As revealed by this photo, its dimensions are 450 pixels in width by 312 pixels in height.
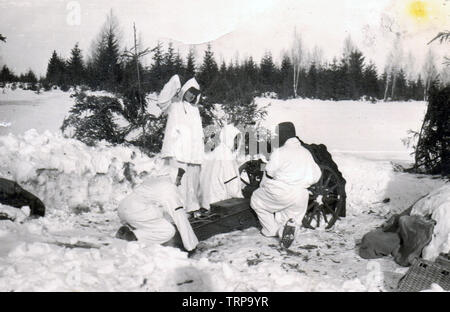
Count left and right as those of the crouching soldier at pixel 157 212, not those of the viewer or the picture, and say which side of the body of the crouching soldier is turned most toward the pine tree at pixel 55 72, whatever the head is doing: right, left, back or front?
left

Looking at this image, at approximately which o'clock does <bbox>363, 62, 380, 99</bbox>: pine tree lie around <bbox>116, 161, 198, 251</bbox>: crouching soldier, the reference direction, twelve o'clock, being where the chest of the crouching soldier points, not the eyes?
The pine tree is roughly at 10 o'clock from the crouching soldier.

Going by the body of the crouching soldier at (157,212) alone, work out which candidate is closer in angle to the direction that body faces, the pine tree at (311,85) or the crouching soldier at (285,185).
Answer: the crouching soldier

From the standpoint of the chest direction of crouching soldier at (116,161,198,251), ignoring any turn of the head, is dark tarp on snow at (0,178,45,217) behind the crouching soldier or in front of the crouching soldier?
behind

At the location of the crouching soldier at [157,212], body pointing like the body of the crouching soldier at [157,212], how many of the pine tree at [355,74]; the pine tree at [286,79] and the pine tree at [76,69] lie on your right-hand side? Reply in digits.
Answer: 0

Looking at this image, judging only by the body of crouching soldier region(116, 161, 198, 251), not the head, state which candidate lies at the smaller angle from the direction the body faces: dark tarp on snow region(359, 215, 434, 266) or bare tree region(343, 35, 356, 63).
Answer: the dark tarp on snow

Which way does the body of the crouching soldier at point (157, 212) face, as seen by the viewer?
to the viewer's right

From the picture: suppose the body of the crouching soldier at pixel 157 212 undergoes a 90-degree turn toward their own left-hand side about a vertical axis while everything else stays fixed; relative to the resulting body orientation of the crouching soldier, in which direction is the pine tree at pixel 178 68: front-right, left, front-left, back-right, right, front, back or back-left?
front

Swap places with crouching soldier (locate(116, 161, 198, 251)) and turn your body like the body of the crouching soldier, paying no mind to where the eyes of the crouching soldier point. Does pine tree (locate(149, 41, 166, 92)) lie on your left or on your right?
on your left

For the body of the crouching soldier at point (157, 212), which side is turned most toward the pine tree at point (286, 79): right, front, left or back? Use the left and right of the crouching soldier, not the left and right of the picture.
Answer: left

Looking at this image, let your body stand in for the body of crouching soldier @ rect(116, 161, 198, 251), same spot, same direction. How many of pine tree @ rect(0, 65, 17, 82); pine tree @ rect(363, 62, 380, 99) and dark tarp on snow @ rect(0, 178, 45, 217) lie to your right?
0

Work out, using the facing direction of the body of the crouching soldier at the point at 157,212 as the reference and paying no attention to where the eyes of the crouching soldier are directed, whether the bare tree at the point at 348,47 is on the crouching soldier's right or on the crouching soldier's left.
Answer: on the crouching soldier's left

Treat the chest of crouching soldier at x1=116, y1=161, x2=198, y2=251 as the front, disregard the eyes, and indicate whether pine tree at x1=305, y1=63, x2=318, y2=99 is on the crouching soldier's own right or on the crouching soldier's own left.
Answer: on the crouching soldier's own left

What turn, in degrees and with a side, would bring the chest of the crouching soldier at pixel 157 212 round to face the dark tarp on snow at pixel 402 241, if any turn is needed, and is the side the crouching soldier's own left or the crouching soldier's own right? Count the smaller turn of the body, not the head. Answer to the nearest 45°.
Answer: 0° — they already face it

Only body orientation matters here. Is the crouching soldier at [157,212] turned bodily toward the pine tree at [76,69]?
no

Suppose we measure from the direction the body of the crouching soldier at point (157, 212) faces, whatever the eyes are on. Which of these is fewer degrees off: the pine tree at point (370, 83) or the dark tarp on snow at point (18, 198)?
the pine tree
